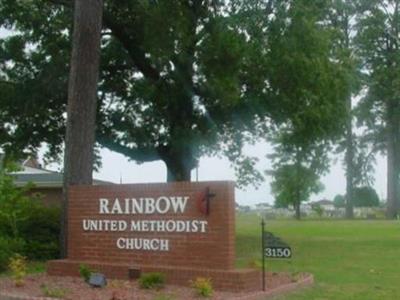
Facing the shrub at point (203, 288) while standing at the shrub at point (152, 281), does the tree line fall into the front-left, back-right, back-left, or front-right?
back-left

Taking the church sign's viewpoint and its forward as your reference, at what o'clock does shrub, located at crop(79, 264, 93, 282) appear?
The shrub is roughly at 2 o'clock from the church sign.

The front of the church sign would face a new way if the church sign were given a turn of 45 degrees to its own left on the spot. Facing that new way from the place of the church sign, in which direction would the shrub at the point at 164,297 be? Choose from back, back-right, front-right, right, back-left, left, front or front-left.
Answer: front

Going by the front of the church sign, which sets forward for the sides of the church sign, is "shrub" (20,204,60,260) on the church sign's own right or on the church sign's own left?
on the church sign's own right

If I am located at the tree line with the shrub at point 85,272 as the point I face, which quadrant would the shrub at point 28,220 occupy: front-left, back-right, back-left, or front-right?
front-right

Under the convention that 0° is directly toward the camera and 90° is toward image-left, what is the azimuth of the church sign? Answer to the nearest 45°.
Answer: approximately 45°

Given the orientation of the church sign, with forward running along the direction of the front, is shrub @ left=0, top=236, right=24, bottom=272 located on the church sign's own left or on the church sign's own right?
on the church sign's own right

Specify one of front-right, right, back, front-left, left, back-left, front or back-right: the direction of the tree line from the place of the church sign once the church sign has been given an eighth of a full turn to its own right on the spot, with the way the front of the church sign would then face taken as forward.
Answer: right

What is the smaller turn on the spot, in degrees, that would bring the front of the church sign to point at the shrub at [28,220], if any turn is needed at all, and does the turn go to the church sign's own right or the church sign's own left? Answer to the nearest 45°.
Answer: approximately 90° to the church sign's own right
